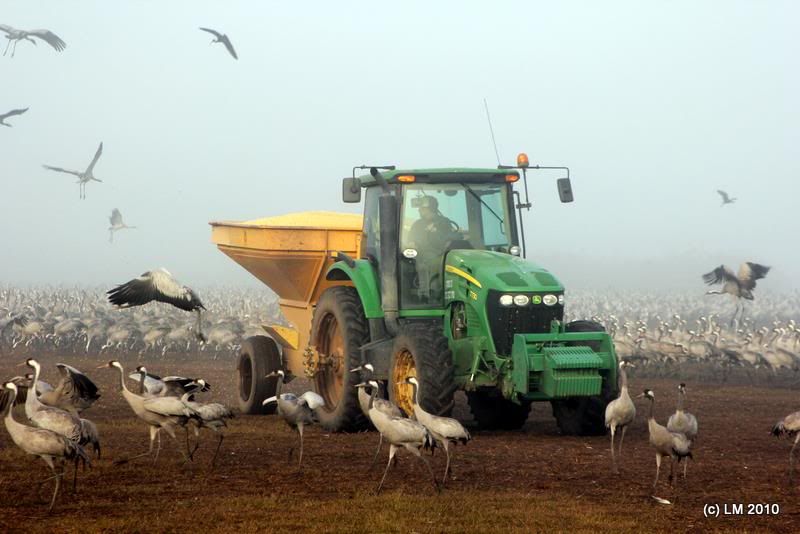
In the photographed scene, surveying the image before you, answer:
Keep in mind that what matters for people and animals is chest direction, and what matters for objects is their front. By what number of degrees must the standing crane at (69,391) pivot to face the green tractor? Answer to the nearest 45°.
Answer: approximately 180°

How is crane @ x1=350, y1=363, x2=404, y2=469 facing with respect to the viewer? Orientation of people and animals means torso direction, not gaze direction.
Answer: to the viewer's left

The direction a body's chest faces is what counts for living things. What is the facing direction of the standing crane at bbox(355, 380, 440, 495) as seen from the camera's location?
facing to the left of the viewer

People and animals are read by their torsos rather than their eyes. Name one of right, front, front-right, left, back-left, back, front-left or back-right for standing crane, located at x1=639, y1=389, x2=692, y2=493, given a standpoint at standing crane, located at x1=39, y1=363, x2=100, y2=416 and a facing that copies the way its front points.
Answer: back-left

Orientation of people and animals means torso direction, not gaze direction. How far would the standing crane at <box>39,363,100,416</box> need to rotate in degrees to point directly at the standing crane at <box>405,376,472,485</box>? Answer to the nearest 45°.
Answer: approximately 135° to its left

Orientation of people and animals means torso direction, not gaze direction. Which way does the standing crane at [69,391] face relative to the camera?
to the viewer's left

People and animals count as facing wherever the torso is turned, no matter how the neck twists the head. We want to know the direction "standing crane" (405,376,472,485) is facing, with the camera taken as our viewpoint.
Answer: facing to the left of the viewer

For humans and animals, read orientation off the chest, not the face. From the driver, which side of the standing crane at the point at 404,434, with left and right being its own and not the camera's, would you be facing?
right

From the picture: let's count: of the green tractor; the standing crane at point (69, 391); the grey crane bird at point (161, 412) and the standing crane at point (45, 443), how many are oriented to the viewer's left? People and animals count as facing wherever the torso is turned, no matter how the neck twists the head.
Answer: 3

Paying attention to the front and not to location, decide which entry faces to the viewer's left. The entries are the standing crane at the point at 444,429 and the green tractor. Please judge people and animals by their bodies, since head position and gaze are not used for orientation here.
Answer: the standing crane

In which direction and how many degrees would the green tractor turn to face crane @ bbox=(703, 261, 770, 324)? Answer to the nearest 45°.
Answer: approximately 90° to its left

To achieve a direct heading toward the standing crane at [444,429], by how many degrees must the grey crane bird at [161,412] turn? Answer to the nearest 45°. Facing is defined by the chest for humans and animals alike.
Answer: approximately 135° to its left

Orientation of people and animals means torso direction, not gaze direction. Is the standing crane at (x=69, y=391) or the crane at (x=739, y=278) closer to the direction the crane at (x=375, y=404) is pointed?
the standing crane

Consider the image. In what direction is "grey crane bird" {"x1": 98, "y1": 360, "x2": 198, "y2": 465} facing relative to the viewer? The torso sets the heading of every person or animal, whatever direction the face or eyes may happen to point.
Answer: to the viewer's left
